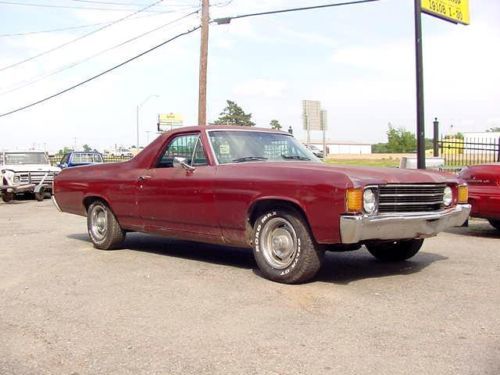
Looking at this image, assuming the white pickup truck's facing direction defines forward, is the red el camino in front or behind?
in front

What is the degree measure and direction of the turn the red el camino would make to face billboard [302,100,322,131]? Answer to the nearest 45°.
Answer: approximately 135° to its left

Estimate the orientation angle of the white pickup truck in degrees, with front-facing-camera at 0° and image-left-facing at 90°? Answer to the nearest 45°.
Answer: approximately 315°

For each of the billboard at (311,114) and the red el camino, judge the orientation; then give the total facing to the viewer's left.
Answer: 0

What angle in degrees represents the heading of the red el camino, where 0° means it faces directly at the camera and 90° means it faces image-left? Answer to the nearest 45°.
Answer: approximately 315°

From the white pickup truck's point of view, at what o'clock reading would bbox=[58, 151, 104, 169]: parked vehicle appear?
The parked vehicle is roughly at 8 o'clock from the white pickup truck.
